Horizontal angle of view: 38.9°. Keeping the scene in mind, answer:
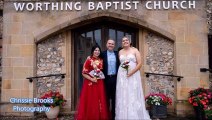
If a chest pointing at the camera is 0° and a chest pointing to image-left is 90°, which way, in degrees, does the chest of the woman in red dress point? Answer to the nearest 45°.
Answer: approximately 315°

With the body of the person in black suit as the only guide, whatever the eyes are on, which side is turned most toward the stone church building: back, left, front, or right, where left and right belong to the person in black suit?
back

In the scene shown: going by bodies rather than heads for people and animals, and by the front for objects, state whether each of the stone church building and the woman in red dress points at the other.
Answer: no

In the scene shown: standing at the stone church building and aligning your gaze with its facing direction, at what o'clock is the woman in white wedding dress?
The woman in white wedding dress is roughly at 11 o'clock from the stone church building.

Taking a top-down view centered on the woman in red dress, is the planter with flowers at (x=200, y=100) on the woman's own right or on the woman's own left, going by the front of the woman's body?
on the woman's own left

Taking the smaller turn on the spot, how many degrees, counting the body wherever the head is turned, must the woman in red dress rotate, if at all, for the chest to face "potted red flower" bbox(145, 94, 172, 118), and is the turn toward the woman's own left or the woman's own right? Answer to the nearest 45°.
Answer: approximately 90° to the woman's own left

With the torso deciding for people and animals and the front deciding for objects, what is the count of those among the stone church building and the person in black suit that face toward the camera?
2

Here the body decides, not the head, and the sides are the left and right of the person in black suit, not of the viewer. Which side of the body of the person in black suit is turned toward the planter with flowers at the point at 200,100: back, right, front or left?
left

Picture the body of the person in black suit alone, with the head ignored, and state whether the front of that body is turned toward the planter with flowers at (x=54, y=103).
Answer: no

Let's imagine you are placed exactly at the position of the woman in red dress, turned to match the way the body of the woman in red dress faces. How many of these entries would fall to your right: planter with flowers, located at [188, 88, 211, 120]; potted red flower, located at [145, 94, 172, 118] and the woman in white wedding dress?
0

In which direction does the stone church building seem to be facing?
toward the camera
